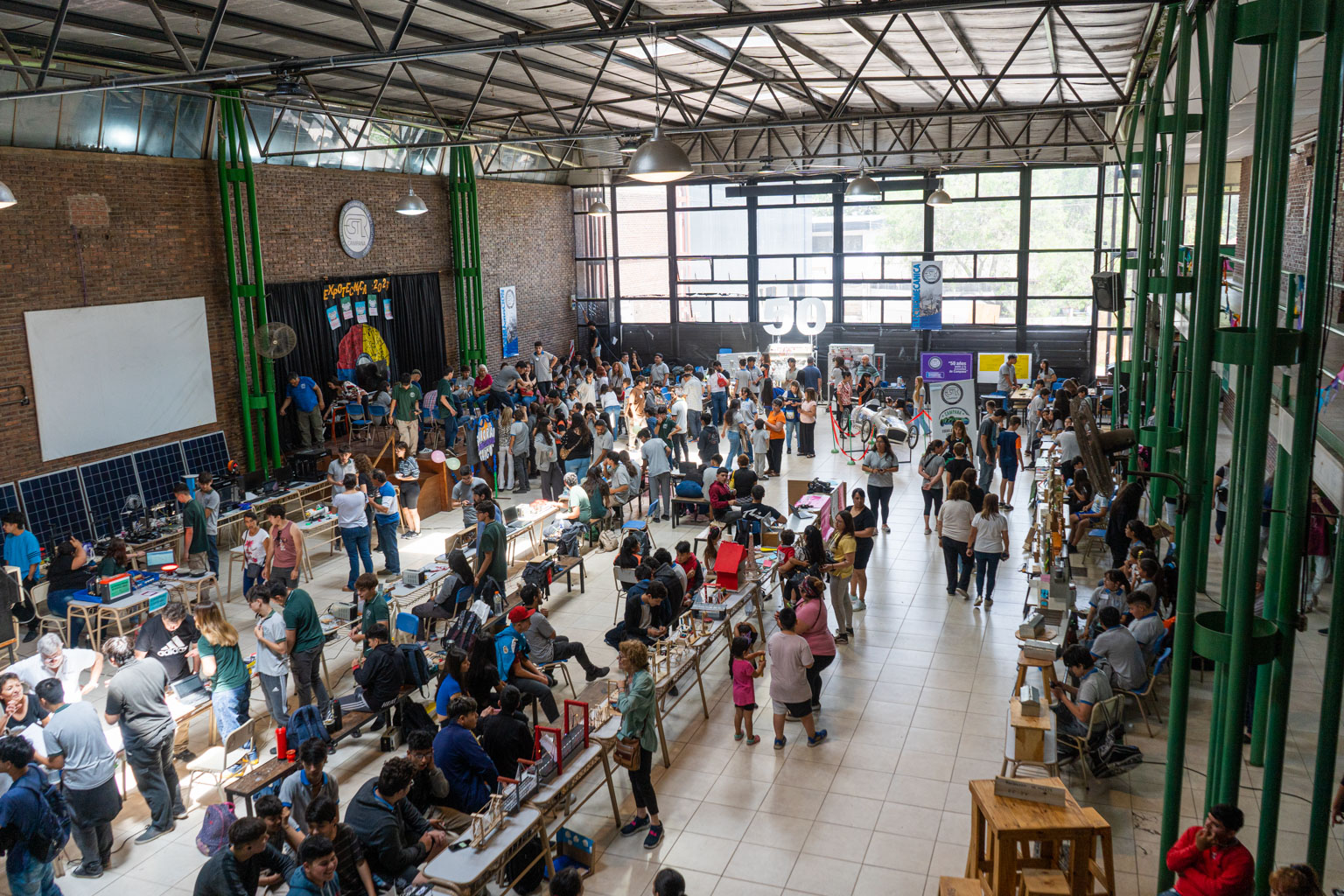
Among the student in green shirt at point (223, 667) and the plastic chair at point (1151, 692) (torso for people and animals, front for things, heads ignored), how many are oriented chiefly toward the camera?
0

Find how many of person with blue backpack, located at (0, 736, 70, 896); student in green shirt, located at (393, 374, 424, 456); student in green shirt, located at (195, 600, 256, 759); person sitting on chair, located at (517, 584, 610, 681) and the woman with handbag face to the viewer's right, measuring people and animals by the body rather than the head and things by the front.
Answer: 1

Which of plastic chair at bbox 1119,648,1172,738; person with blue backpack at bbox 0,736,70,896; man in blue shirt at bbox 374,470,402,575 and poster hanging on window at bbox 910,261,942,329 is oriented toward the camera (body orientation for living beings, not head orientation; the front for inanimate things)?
the poster hanging on window

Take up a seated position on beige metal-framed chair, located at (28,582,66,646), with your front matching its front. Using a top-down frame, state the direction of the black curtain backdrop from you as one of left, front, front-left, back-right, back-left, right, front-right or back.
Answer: left

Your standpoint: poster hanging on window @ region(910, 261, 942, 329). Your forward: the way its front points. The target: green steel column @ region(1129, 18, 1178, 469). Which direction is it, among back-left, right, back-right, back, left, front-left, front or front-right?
front

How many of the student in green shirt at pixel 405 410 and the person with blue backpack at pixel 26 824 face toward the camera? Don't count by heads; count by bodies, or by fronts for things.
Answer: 1

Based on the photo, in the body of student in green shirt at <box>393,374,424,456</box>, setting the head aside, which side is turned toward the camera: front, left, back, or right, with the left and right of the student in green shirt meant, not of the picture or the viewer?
front

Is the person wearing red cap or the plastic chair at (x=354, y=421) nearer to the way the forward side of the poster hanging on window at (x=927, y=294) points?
the person wearing red cap

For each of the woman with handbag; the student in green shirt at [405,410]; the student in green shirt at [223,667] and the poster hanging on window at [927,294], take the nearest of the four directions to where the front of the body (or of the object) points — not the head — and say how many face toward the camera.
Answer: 2

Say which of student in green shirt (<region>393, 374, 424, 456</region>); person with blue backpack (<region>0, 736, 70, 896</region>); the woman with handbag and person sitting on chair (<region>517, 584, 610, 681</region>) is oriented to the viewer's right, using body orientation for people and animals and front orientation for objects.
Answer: the person sitting on chair

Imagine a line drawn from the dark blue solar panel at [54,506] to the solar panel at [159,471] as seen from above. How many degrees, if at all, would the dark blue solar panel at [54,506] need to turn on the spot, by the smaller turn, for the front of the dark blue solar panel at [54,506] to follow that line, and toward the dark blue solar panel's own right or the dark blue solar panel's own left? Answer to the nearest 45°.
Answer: approximately 90° to the dark blue solar panel's own left

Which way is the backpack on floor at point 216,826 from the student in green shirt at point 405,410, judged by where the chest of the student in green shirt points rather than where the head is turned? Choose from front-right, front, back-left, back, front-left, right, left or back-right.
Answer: front

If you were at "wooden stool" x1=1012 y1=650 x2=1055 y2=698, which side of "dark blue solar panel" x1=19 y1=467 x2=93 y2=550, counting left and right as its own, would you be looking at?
front

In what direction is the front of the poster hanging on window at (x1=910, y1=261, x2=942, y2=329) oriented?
toward the camera

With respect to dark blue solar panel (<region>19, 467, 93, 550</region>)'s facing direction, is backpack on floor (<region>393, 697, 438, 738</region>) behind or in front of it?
in front

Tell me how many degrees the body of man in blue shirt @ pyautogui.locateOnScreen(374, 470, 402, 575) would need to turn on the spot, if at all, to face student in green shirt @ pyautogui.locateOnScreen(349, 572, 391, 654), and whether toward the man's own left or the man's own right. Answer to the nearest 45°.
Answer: approximately 90° to the man's own left

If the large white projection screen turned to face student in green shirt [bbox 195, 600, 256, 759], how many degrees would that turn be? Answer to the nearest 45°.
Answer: approximately 45° to its right

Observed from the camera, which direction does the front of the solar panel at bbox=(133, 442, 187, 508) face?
facing the viewer and to the right of the viewer

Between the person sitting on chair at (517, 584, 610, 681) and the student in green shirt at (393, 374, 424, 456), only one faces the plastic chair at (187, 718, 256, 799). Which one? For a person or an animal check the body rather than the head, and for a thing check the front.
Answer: the student in green shirt

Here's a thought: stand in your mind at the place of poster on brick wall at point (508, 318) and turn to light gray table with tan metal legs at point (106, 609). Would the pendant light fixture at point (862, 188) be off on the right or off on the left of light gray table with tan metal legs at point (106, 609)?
left

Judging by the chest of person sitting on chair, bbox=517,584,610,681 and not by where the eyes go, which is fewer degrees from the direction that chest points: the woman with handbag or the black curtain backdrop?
the woman with handbag
